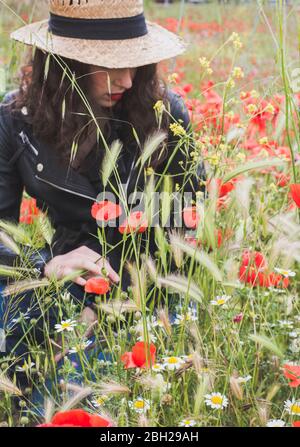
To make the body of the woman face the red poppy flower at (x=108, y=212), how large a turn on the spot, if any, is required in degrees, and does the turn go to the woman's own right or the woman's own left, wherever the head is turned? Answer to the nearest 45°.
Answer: approximately 45° to the woman's own right

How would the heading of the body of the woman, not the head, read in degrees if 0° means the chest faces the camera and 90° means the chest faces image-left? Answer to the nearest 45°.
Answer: approximately 315°
